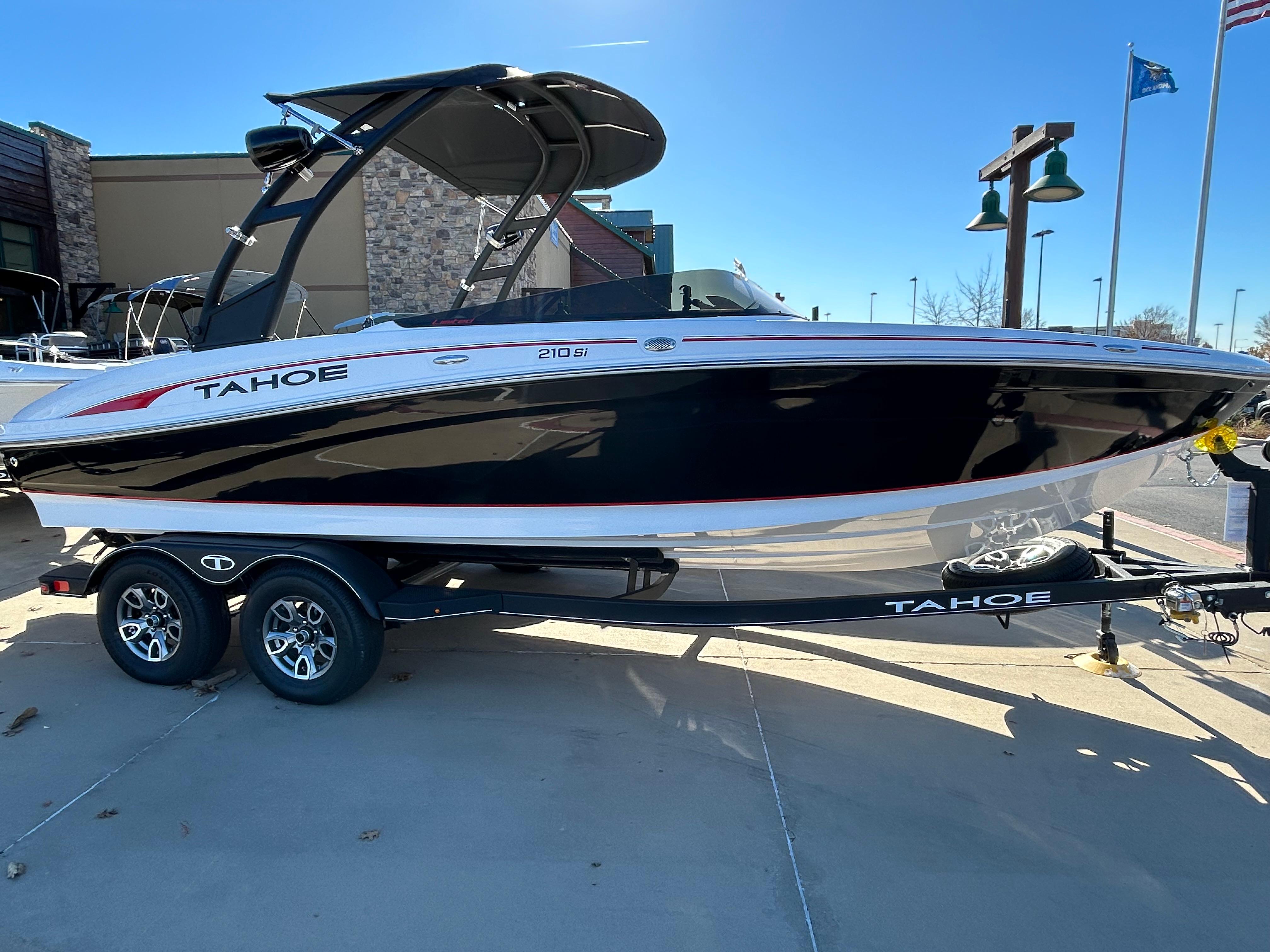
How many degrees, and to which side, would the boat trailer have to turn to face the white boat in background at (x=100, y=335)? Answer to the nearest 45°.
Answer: approximately 135° to its left

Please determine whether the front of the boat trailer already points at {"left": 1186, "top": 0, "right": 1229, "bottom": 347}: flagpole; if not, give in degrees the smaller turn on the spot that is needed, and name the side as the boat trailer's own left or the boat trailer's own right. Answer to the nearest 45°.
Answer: approximately 45° to the boat trailer's own left

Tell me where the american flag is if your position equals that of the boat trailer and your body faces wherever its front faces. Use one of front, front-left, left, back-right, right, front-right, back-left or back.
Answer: front-left

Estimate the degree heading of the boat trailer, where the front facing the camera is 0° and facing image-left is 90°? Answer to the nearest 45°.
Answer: approximately 270°

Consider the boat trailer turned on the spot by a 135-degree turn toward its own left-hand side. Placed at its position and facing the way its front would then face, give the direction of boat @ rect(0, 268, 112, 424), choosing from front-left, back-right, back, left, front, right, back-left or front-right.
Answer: front
